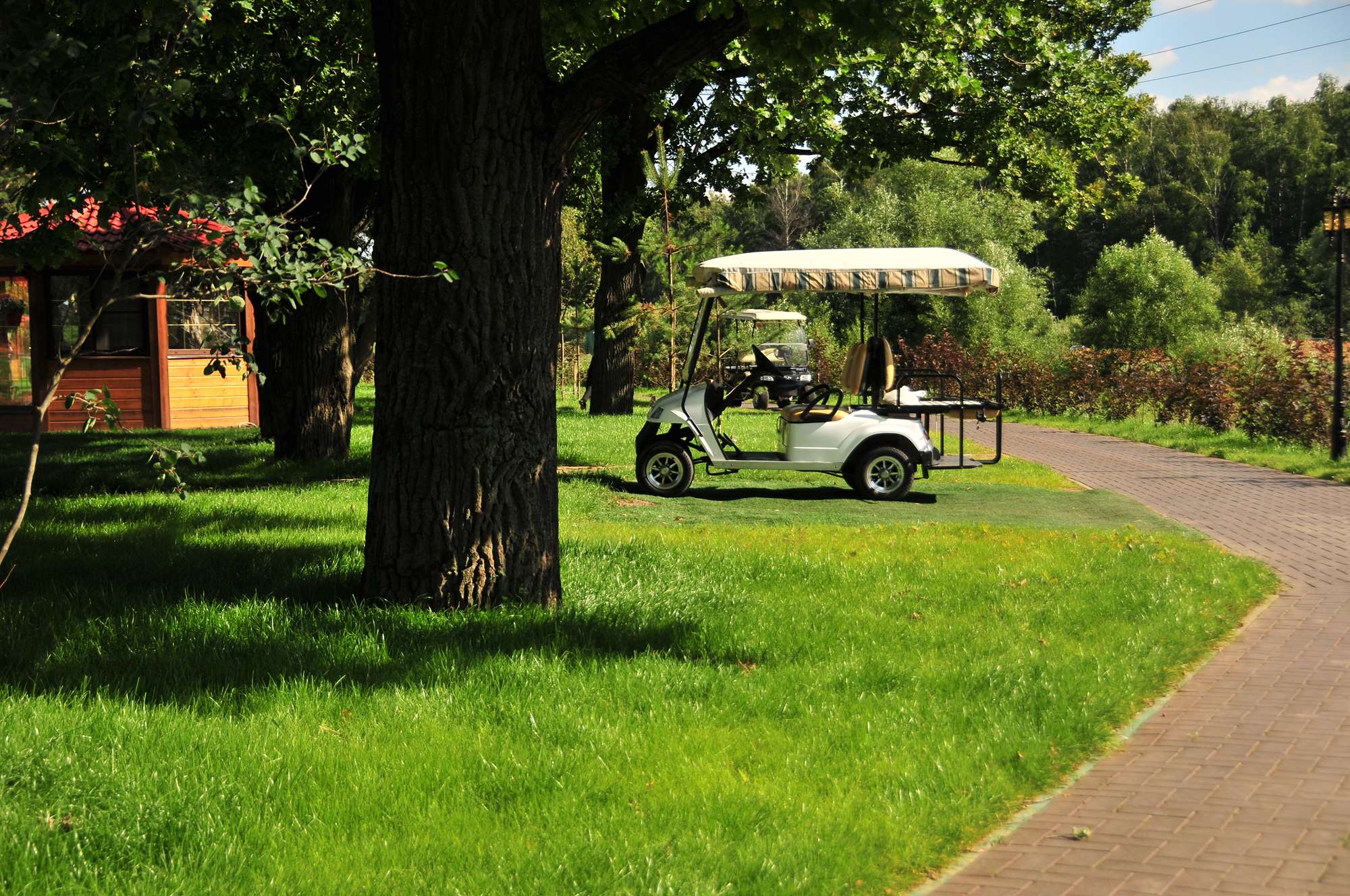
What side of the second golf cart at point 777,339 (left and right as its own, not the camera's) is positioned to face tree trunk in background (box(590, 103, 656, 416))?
right

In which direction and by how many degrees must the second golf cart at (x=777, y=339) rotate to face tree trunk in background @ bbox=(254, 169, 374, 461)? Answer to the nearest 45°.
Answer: approximately 45° to its right

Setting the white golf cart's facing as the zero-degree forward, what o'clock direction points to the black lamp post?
The black lamp post is roughly at 5 o'clock from the white golf cart.

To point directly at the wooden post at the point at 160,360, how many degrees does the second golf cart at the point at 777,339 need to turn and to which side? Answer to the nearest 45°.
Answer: approximately 90° to its right

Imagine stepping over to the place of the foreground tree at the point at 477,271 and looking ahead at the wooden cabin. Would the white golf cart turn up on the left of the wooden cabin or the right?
right

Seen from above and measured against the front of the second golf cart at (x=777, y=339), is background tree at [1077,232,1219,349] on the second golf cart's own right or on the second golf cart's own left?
on the second golf cart's own left

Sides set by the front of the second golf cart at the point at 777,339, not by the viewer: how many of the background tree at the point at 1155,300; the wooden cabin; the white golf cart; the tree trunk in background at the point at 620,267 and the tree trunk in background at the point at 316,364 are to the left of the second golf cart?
1

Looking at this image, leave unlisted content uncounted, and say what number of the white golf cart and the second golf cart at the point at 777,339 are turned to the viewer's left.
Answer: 1

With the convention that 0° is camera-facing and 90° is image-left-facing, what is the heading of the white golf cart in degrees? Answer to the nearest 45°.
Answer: approximately 90°

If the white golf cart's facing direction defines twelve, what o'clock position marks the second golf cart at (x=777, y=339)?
The second golf cart is roughly at 3 o'clock from the white golf cart.

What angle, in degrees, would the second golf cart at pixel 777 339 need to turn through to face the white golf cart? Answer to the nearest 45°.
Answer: approximately 45° to its right

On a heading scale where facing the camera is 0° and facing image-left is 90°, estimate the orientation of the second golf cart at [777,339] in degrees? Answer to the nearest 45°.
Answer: approximately 315°

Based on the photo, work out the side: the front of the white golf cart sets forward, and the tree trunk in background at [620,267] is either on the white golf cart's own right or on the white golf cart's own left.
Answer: on the white golf cart's own right

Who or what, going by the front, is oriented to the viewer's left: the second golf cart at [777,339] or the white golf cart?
the white golf cart
